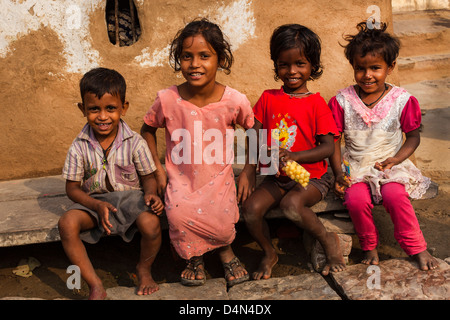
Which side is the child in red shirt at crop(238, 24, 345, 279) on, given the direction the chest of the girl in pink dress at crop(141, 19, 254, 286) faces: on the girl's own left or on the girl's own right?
on the girl's own left

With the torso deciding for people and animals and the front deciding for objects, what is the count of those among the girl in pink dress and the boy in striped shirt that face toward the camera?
2

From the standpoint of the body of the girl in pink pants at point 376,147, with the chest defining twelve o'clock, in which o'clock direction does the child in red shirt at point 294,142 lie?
The child in red shirt is roughly at 2 o'clock from the girl in pink pants.

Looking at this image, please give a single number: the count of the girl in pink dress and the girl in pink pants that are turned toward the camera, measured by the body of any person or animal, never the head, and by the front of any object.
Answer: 2

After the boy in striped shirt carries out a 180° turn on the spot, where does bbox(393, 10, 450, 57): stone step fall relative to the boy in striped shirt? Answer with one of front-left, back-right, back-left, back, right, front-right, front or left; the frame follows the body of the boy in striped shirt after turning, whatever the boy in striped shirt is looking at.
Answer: front-right

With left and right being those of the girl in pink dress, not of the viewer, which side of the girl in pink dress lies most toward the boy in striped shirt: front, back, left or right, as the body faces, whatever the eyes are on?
right

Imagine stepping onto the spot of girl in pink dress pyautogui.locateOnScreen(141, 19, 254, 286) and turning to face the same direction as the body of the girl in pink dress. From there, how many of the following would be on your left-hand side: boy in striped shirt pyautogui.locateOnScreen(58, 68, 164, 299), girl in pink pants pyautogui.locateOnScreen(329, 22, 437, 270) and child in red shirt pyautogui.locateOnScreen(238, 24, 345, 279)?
2

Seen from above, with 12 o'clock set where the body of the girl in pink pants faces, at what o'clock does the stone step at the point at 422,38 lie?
The stone step is roughly at 6 o'clock from the girl in pink pants.
